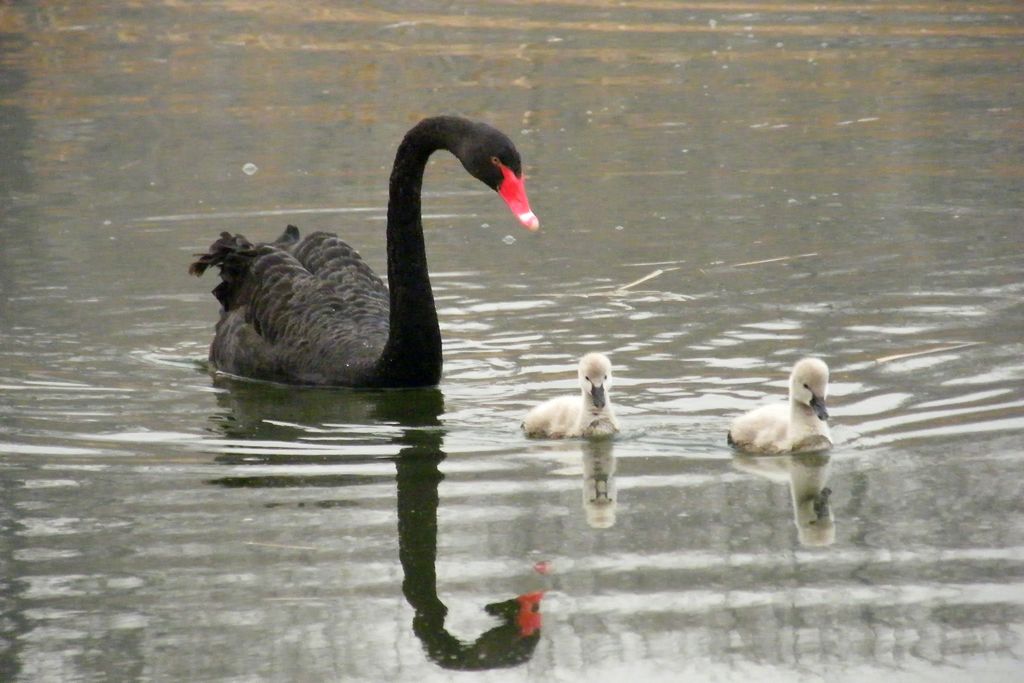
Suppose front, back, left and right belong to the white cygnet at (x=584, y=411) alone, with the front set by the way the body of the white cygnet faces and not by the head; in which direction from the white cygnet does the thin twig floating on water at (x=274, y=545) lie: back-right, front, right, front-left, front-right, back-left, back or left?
right

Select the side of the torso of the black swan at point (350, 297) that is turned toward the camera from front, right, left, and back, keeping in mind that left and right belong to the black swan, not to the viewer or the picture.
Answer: right

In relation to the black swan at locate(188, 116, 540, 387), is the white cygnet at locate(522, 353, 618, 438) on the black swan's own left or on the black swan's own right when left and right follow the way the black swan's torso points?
on the black swan's own right

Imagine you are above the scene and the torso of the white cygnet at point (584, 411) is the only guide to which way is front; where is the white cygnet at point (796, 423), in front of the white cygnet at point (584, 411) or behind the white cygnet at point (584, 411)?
in front

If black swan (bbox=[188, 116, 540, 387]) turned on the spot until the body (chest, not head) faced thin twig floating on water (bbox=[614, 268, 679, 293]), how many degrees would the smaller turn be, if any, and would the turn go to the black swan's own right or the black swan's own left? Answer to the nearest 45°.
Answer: approximately 45° to the black swan's own left

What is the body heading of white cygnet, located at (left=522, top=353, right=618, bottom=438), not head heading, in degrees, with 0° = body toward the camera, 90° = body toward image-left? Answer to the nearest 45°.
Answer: approximately 315°

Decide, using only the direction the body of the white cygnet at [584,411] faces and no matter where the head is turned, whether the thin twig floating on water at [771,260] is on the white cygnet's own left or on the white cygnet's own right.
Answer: on the white cygnet's own left

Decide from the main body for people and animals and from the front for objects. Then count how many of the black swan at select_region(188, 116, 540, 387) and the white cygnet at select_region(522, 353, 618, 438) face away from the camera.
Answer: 0

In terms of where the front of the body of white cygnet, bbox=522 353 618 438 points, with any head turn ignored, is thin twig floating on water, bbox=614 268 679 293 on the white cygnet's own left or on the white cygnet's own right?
on the white cygnet's own left

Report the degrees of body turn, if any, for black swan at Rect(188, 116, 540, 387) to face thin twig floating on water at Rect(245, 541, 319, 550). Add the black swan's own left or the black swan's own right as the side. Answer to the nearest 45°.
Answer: approximately 90° to the black swan's own right

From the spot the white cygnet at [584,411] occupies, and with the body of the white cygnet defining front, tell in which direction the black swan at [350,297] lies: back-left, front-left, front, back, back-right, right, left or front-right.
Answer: back

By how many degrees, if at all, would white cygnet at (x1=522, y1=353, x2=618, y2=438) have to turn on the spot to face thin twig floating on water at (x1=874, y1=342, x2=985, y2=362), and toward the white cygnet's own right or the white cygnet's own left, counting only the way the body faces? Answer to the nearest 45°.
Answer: approximately 90° to the white cygnet's own left
